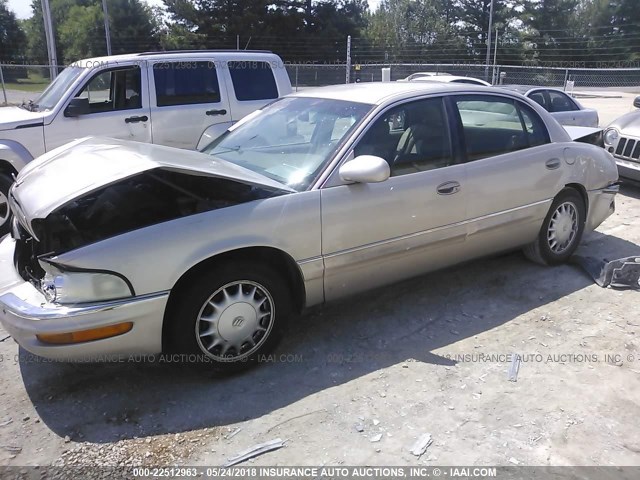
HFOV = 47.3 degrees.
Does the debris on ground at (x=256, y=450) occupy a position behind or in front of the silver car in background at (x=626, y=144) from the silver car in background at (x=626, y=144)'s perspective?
in front

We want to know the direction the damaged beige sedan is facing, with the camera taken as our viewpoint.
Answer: facing the viewer and to the left of the viewer

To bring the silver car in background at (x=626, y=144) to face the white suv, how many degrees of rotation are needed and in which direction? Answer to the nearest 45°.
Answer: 0° — it already faces it

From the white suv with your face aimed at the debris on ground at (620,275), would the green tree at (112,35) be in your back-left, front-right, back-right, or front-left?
back-left

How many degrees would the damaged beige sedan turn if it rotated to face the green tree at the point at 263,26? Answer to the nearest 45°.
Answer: approximately 135° to its right

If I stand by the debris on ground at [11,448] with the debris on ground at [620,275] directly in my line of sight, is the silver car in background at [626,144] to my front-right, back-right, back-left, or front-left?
front-left

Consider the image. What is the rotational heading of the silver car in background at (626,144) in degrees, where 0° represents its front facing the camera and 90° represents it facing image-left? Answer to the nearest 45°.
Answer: approximately 45°

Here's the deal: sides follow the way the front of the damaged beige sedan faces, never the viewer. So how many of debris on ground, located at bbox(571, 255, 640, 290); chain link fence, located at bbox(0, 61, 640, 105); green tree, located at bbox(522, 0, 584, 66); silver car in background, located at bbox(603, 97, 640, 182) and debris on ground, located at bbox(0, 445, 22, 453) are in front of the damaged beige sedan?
1

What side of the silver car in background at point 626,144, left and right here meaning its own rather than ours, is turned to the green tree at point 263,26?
right

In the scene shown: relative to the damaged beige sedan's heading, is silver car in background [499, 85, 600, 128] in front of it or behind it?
behind

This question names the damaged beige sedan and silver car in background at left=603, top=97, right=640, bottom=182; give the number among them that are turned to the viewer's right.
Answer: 0

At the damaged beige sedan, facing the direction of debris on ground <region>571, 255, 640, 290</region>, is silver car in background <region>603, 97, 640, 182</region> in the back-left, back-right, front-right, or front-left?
front-left

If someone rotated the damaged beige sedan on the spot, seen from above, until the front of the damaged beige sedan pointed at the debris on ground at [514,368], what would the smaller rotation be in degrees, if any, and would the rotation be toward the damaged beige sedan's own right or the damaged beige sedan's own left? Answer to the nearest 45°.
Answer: approximately 135° to the damaged beige sedan's own left

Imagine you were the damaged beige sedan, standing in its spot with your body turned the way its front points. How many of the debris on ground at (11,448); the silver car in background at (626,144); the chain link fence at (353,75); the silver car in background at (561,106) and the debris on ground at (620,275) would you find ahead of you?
1

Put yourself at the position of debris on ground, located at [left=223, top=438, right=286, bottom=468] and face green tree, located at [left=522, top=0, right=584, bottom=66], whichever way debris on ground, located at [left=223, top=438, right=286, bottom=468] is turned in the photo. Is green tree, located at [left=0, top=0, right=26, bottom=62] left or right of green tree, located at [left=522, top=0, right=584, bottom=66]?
left
